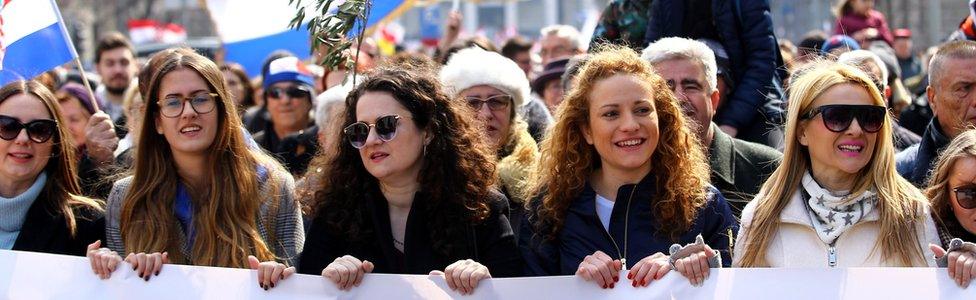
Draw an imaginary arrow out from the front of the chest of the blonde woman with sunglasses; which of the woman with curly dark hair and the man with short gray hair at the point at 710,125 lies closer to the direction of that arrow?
the woman with curly dark hair

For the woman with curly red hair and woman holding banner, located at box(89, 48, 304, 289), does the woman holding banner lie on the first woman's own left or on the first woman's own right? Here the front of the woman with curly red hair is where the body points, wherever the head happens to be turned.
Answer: on the first woman's own right

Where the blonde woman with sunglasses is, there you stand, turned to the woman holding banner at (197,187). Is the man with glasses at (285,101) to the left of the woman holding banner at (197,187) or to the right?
right

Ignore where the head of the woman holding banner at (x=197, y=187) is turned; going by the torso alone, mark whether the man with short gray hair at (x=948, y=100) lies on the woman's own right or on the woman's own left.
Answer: on the woman's own left

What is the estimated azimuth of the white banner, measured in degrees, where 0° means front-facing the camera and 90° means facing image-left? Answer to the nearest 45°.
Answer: approximately 0°
